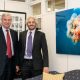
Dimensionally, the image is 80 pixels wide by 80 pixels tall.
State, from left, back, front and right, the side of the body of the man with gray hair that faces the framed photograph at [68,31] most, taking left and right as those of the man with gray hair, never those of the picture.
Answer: left

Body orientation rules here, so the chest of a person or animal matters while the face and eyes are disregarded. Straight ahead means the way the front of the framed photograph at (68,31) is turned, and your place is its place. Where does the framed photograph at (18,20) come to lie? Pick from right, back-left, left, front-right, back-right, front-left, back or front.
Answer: right

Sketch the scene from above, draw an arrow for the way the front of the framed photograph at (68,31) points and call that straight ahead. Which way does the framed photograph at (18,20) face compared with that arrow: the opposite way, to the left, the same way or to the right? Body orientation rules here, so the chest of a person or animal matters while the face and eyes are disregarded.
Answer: to the left

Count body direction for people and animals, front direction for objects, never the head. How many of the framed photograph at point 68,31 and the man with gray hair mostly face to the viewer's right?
0

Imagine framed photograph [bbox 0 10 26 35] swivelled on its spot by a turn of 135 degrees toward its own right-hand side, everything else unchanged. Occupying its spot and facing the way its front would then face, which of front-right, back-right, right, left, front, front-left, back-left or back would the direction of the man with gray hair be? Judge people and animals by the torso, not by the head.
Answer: left

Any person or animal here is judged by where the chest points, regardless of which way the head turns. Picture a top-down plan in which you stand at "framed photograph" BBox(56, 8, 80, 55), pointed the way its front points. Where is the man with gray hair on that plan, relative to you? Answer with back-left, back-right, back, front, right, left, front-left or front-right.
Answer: front-right

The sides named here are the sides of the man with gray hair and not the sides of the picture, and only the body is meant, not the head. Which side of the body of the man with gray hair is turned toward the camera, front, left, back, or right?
front

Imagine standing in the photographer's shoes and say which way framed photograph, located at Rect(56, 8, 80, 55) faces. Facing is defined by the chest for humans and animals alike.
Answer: facing the viewer and to the left of the viewer

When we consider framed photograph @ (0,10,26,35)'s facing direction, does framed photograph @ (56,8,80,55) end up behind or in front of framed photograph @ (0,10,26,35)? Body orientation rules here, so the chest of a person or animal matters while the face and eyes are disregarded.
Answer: in front
